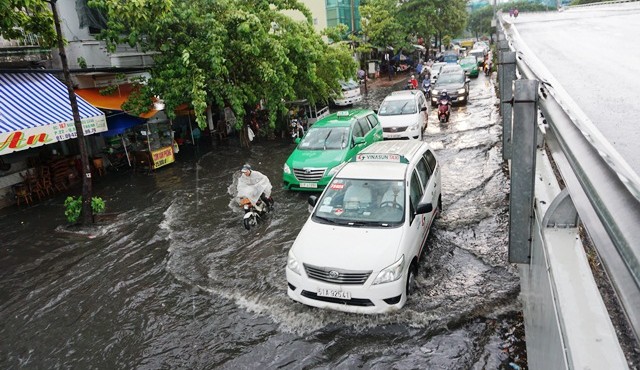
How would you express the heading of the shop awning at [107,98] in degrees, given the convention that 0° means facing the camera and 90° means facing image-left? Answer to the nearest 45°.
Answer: approximately 315°

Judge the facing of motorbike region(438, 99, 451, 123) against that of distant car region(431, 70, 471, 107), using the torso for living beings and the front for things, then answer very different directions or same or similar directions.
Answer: same or similar directions

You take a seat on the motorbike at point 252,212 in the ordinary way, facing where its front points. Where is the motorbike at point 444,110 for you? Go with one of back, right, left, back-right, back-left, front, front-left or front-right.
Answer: back

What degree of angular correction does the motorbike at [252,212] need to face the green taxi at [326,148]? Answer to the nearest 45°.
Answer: approximately 180°

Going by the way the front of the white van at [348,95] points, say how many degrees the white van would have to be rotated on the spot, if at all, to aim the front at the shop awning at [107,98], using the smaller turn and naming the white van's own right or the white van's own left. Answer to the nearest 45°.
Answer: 0° — it already faces it

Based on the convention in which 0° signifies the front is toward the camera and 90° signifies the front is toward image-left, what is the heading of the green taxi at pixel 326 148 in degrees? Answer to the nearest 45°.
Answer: approximately 45°

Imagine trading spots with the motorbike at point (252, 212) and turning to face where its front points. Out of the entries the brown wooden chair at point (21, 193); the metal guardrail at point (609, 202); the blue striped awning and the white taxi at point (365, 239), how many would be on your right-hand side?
2

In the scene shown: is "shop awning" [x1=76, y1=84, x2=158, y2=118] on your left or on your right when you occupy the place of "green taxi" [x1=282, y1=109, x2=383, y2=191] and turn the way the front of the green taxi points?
on your right

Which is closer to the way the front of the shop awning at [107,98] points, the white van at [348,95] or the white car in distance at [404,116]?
the white car in distance

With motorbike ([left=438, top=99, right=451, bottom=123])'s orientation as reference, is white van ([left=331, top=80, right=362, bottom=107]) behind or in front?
behind

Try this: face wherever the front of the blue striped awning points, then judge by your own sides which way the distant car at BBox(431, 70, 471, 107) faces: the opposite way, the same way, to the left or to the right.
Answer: to the right

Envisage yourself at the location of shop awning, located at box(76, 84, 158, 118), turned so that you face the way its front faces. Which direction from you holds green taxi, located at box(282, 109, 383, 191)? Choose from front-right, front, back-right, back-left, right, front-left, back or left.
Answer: front

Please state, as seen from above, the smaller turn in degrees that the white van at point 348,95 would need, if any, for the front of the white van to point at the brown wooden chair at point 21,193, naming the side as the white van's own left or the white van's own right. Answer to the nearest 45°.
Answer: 0° — it already faces it

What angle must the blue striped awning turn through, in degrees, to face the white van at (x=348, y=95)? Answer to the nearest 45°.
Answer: approximately 90° to its left

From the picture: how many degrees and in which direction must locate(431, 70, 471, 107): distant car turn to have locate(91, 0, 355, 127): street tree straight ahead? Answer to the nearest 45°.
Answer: approximately 45° to its right

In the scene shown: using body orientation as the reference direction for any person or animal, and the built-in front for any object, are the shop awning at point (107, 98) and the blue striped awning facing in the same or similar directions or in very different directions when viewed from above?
same or similar directions

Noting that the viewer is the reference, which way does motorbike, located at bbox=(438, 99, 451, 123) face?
facing the viewer

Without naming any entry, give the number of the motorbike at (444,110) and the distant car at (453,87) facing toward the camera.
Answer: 2

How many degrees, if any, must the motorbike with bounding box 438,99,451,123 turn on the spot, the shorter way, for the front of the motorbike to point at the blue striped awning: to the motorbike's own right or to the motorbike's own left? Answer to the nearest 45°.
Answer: approximately 45° to the motorbike's own right

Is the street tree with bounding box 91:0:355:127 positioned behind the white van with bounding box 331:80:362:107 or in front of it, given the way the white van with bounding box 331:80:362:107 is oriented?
in front

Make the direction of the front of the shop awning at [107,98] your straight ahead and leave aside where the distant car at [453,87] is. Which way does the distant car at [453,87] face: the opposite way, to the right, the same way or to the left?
to the right
